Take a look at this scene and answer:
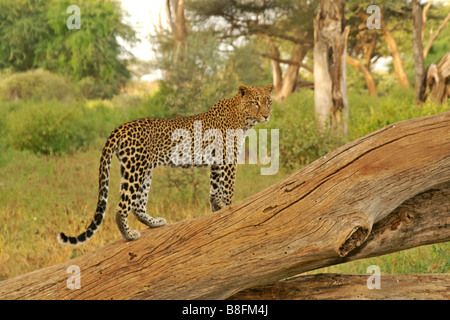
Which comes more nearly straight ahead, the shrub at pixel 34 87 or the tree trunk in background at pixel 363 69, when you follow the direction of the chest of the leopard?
the tree trunk in background

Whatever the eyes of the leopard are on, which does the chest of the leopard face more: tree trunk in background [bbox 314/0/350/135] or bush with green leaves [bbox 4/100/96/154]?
the tree trunk in background

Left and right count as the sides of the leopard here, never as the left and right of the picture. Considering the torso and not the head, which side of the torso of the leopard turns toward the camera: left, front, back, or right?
right

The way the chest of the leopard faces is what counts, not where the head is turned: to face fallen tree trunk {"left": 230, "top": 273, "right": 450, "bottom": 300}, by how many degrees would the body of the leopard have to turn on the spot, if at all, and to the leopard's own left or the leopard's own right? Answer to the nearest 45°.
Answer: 0° — it already faces it

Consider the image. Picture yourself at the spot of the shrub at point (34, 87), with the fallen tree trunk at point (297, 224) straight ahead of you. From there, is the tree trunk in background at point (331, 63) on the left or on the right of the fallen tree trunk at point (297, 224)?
left

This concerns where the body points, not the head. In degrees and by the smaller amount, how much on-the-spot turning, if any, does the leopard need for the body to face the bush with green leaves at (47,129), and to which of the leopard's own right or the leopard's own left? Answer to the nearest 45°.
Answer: approximately 90° to the leopard's own left

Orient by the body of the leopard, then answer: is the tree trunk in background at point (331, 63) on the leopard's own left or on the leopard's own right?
on the leopard's own left

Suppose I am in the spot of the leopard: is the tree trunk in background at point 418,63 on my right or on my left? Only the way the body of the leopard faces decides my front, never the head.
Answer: on my left

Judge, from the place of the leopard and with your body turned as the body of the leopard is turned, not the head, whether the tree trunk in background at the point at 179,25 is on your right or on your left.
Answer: on your left
